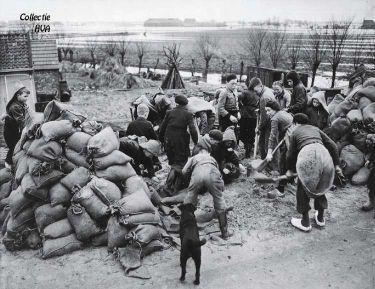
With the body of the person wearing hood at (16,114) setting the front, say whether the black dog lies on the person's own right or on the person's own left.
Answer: on the person's own right

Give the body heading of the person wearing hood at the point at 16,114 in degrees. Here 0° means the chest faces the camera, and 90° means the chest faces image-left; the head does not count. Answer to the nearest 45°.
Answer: approximately 270°

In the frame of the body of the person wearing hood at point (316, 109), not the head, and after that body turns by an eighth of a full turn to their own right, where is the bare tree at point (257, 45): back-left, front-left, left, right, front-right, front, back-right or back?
right

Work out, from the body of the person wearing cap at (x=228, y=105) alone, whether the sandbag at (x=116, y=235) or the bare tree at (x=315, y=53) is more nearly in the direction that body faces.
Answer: the sandbag

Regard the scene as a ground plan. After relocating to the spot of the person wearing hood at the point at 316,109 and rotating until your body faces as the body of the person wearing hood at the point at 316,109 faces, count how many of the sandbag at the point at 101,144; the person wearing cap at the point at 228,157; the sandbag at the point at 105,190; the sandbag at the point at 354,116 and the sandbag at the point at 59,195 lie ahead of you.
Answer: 4

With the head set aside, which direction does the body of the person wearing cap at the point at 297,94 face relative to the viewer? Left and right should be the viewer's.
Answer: facing to the left of the viewer
